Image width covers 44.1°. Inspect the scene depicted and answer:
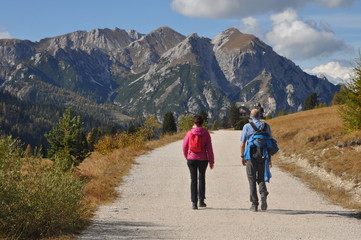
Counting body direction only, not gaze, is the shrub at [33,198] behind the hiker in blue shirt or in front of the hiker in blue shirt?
behind

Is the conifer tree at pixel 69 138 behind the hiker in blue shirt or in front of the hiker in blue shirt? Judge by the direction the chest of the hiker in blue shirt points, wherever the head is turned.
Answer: in front

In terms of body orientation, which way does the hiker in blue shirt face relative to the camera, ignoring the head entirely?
away from the camera

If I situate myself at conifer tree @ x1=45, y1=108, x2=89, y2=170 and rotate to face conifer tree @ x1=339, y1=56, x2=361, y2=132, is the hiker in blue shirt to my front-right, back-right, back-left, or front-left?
front-right

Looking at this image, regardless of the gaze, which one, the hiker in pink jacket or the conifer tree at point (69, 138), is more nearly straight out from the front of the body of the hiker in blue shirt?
the conifer tree

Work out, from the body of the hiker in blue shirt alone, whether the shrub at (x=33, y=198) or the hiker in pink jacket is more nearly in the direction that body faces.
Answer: the hiker in pink jacket

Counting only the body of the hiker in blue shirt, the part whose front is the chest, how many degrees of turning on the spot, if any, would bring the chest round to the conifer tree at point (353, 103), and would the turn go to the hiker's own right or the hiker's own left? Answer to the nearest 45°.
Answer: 0° — they already face it

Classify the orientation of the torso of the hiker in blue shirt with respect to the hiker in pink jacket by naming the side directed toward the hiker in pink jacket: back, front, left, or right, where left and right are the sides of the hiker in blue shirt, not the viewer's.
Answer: left
